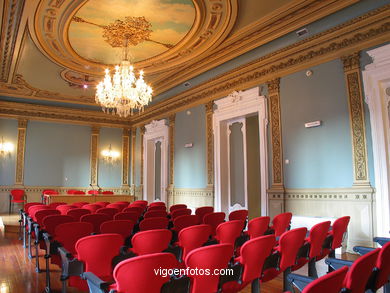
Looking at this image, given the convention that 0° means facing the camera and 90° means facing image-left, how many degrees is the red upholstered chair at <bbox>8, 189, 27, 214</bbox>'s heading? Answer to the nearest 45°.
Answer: approximately 315°

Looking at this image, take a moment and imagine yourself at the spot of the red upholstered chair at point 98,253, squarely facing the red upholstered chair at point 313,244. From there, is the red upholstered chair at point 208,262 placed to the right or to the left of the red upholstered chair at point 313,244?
right

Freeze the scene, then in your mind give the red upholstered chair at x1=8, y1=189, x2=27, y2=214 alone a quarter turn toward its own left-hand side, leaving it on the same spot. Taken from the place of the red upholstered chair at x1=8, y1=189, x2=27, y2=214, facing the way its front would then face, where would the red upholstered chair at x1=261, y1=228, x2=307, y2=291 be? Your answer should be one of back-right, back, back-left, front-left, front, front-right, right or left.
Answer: back-right

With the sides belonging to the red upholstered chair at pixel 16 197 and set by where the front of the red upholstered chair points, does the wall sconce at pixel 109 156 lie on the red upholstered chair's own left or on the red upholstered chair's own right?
on the red upholstered chair's own left

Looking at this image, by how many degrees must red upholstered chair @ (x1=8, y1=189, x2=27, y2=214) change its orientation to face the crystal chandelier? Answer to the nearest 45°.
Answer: approximately 45° to its right
